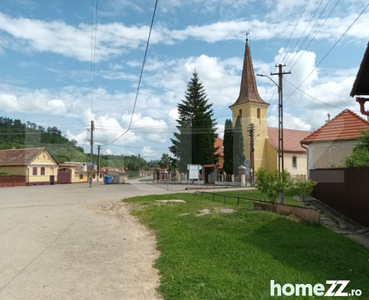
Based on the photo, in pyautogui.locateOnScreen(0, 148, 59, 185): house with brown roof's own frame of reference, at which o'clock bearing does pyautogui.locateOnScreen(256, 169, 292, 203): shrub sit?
The shrub is roughly at 1 o'clock from the house with brown roof.

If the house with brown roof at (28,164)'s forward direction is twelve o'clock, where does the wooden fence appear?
The wooden fence is roughly at 1 o'clock from the house with brown roof.

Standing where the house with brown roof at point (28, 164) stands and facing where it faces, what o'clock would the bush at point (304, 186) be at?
The bush is roughly at 1 o'clock from the house with brown roof.

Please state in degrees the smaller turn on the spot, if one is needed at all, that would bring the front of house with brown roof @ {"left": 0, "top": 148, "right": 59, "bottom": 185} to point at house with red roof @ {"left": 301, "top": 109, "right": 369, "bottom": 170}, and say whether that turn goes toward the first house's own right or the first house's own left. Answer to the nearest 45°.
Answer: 0° — it already faces it

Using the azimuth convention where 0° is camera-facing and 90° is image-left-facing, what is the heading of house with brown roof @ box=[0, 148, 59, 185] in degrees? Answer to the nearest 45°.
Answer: approximately 315°

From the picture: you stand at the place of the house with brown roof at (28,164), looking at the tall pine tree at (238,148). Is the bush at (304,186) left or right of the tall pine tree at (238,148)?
right
